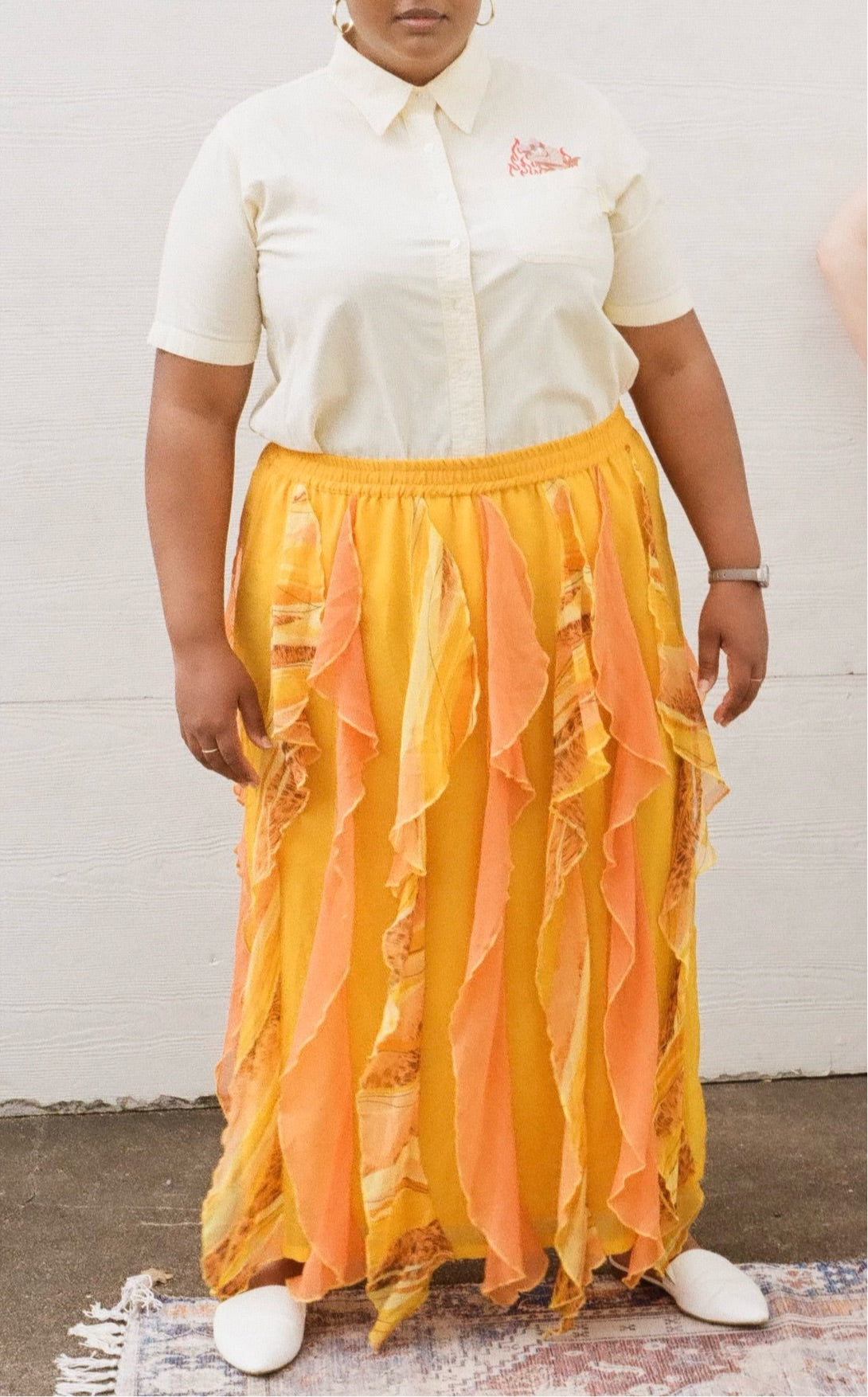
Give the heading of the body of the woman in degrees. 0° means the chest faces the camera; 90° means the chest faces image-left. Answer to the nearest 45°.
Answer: approximately 0°
